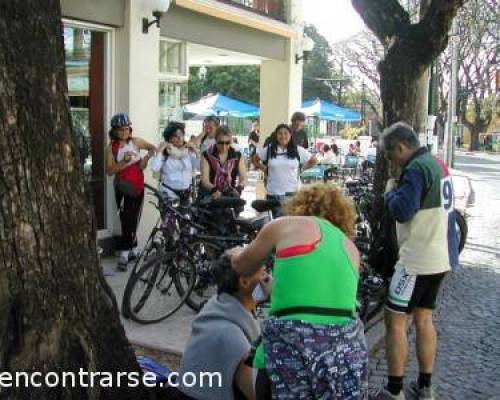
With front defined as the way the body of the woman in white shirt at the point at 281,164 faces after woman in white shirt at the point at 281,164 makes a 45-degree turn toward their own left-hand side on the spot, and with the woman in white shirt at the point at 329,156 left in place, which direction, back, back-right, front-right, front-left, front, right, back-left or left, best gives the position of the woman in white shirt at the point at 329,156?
back-left

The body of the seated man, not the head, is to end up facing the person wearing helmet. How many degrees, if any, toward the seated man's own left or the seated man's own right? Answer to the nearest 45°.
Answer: approximately 45° to the seated man's own left

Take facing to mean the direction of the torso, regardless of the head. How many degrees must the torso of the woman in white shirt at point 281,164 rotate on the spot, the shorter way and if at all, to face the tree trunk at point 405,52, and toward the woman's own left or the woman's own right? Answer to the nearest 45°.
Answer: approximately 45° to the woman's own left

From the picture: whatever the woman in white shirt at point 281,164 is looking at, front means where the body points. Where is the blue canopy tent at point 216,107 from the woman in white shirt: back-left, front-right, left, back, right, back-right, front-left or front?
back

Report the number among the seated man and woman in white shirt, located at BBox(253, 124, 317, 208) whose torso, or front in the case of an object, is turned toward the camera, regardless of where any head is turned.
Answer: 1

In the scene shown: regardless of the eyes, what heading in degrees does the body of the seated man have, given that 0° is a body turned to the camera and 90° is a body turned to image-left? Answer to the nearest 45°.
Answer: approximately 225°

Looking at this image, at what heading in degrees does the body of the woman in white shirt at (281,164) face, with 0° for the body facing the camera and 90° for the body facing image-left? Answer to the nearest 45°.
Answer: approximately 0°

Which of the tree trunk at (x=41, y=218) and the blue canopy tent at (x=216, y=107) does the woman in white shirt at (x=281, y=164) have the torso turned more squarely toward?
the tree trunk

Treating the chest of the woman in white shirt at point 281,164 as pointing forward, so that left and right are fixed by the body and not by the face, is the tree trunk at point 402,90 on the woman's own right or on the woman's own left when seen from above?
on the woman's own left
